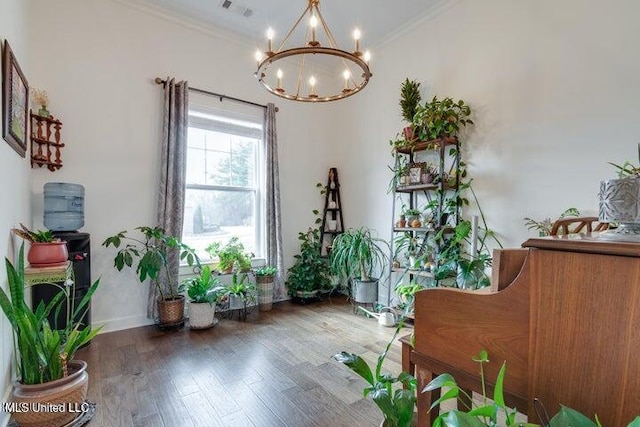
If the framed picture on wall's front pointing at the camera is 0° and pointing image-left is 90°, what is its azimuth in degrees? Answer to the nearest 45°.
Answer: approximately 270°

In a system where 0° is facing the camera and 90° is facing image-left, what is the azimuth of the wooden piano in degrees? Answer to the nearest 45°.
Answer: approximately 90°

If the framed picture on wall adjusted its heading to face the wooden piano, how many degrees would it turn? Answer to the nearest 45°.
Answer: approximately 90° to its right

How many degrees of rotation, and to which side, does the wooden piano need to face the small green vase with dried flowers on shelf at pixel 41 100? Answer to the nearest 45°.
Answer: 0° — it already faces it

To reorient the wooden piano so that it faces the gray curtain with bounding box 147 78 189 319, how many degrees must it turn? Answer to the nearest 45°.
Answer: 0° — it already faces it

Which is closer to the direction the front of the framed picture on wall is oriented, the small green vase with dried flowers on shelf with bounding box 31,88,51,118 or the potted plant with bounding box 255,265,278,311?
the potted plant

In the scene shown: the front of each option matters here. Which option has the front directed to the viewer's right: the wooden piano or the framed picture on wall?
the framed picture on wall

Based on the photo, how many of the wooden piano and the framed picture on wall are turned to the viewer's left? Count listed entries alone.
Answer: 1
